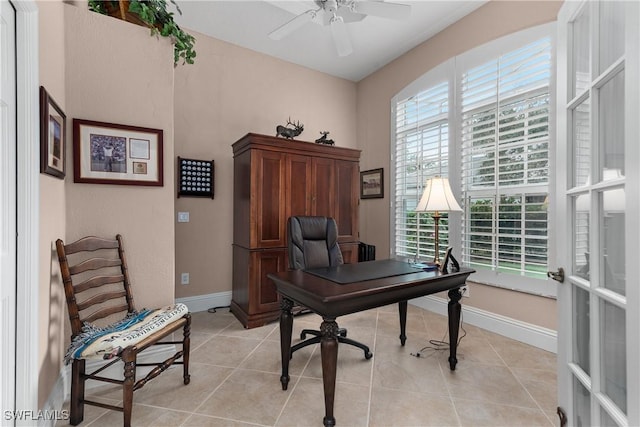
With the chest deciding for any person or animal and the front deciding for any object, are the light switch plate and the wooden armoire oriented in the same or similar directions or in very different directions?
same or similar directions

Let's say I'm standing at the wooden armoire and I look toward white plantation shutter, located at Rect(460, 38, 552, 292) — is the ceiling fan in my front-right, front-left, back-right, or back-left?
front-right

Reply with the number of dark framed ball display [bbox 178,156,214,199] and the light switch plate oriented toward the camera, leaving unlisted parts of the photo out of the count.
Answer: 2

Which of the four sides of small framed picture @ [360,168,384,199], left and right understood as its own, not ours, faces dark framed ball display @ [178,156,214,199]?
front

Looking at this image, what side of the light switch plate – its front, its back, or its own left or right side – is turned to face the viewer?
front

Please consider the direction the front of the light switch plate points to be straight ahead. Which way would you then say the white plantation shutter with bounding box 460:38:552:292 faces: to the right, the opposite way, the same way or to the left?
to the right

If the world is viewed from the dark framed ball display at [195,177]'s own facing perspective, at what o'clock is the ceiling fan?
The ceiling fan is roughly at 11 o'clock from the dark framed ball display.

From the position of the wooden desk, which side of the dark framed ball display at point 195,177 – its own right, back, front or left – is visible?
front

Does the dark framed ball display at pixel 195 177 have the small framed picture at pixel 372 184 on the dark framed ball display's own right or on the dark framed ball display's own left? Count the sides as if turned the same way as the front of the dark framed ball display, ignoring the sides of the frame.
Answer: on the dark framed ball display's own left

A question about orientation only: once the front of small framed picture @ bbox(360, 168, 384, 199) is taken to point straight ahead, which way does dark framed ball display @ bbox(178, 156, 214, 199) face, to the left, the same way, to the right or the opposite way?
to the left

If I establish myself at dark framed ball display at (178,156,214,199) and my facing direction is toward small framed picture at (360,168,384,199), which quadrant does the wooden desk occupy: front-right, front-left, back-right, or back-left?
front-right

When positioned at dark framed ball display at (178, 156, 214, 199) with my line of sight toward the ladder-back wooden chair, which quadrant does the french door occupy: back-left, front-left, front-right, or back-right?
front-left

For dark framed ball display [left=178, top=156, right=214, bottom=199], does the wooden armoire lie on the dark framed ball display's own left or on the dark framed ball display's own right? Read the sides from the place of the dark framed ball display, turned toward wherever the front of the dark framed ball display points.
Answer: on the dark framed ball display's own left

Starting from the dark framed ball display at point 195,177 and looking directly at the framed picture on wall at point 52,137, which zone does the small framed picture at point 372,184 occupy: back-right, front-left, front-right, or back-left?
back-left

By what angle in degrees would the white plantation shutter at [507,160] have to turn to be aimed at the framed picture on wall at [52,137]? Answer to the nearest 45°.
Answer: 0° — it already faces it

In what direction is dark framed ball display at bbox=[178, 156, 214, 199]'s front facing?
toward the camera

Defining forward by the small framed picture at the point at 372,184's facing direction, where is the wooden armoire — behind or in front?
in front

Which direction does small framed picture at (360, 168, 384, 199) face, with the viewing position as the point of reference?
facing the viewer and to the left of the viewer
